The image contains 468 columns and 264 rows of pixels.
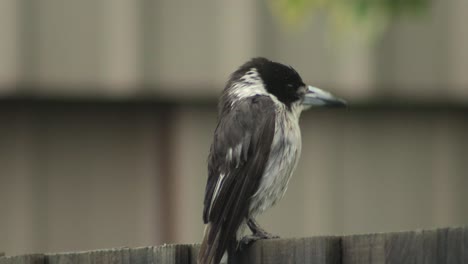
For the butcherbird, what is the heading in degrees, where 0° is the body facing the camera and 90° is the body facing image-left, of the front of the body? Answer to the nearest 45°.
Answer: approximately 270°
